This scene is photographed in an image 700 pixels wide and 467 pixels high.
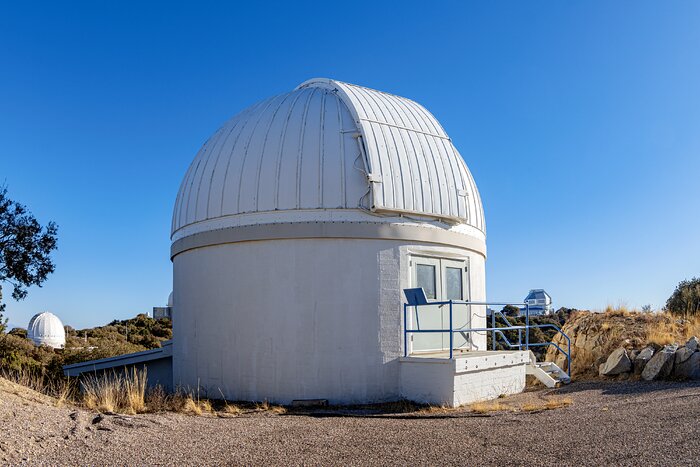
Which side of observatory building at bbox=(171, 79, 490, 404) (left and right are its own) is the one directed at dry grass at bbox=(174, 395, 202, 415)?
right

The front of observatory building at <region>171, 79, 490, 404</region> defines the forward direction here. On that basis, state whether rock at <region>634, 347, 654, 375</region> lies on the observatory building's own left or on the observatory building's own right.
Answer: on the observatory building's own left

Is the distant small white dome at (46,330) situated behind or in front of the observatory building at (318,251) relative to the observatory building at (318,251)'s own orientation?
behind

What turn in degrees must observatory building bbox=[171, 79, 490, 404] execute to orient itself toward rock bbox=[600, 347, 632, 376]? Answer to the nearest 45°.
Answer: approximately 45° to its left

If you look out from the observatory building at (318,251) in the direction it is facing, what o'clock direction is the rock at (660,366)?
The rock is roughly at 10 o'clock from the observatory building.

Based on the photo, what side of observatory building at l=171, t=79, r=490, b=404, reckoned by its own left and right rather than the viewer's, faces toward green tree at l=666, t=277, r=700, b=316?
left

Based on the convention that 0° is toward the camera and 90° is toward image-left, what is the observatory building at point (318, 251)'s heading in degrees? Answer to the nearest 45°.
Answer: approximately 315°
